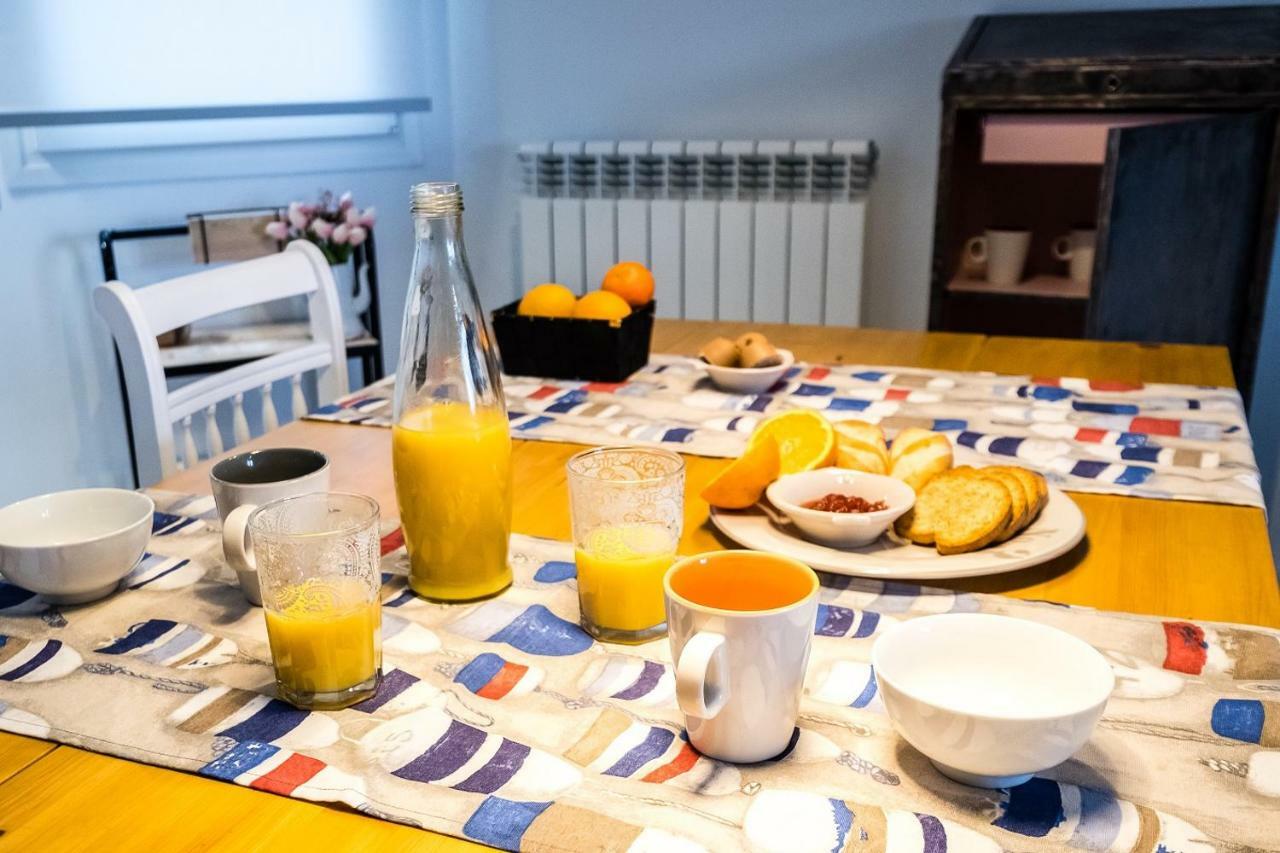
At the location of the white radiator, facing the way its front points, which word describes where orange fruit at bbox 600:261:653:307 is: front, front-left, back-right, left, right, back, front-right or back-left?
front

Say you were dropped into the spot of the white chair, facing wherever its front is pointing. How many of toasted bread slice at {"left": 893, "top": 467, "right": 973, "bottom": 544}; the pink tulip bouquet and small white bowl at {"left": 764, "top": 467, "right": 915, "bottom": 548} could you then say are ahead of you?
2

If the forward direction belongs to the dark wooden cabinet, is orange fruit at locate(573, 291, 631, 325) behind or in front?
in front

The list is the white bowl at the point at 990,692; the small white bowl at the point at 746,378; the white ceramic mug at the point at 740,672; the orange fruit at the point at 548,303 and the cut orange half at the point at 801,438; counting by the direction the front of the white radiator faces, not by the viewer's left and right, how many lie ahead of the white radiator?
5

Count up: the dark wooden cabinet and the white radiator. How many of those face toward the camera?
2

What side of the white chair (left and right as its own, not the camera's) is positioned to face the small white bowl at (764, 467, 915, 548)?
front

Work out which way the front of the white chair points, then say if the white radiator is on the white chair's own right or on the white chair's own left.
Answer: on the white chair's own left

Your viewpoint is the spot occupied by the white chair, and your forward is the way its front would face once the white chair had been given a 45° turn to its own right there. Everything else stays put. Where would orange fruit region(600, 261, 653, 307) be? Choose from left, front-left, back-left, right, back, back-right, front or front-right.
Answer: left

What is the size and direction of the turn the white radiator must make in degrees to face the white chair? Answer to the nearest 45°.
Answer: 0° — it already faces it

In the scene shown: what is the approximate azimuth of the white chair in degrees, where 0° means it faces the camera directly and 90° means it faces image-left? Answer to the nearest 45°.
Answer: approximately 315°

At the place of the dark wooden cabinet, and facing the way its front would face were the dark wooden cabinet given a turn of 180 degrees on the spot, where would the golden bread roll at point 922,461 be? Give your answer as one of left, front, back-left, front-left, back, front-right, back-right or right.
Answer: back

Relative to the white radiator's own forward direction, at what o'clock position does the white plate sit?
The white plate is roughly at 12 o'clock from the white radiator.

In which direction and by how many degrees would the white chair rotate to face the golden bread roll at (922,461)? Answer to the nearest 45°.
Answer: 0° — it already faces it
